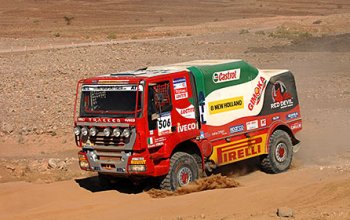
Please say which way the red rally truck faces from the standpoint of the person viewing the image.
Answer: facing the viewer and to the left of the viewer
